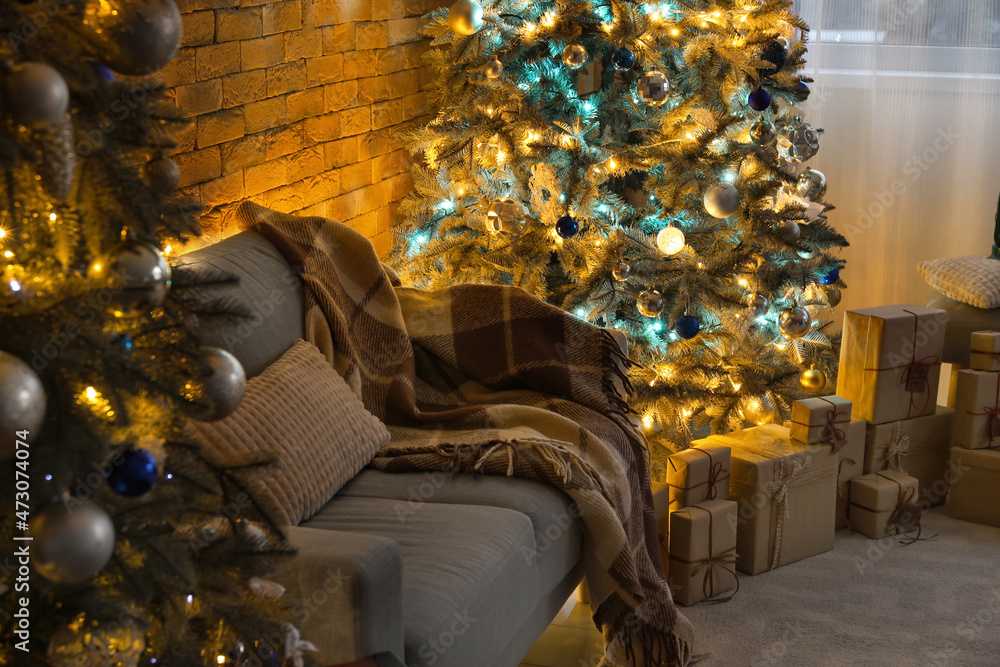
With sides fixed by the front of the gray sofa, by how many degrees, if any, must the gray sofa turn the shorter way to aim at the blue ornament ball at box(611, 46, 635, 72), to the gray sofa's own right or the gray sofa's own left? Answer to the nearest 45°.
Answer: approximately 90° to the gray sofa's own left

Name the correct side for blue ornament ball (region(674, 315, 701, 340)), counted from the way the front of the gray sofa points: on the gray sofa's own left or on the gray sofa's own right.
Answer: on the gray sofa's own left

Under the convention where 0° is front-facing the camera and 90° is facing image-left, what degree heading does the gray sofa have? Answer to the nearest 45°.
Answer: approximately 315°

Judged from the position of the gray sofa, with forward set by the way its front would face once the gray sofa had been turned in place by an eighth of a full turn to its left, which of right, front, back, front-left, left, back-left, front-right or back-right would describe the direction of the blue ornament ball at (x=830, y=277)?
front-left

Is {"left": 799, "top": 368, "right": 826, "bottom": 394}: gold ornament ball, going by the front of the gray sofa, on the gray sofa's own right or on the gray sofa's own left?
on the gray sofa's own left

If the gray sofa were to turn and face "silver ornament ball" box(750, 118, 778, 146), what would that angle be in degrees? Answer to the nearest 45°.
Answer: approximately 90° to its left

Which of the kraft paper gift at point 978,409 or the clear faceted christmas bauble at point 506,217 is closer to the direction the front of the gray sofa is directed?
the kraft paper gift

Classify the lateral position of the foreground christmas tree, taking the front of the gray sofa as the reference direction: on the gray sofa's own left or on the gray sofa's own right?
on the gray sofa's own right
